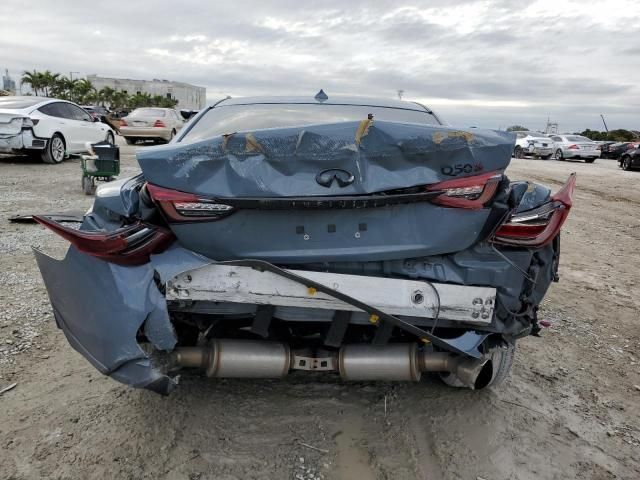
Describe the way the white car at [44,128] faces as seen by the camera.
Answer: facing away from the viewer and to the right of the viewer

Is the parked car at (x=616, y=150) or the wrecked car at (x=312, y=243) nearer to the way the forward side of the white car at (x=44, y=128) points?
the parked car

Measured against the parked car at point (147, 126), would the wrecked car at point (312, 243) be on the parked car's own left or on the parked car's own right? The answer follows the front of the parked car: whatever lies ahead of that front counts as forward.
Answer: on the parked car's own right

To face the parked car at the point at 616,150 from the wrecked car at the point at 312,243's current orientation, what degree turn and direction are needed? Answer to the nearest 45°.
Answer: approximately 45° to its right

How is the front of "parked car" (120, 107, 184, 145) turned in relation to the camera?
facing away from the viewer and to the right of the viewer

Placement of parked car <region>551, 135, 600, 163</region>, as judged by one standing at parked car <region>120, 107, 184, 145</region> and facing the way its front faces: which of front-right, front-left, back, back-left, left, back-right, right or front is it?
front-right

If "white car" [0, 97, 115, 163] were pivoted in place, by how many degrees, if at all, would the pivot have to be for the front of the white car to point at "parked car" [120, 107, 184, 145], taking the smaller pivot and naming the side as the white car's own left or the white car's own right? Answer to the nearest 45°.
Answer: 0° — it already faces it

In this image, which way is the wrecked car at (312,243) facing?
away from the camera
